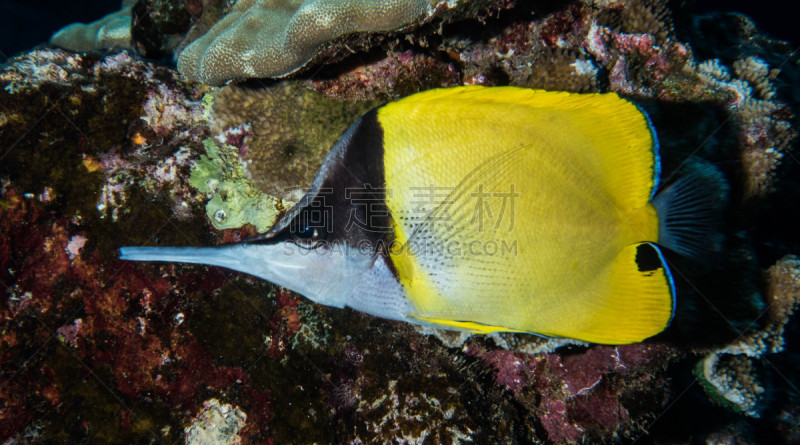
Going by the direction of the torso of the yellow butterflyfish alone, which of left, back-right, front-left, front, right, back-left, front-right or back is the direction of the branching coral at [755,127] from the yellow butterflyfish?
back-right

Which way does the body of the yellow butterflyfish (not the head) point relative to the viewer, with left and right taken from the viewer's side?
facing to the left of the viewer
